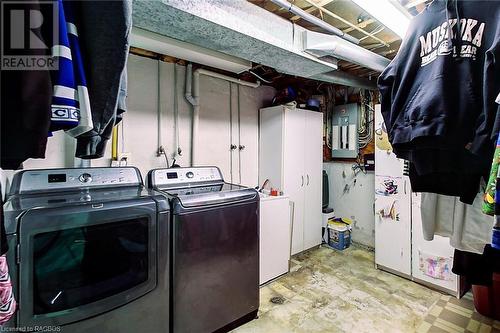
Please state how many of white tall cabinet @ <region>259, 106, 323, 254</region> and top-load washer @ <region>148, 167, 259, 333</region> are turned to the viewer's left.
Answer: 0

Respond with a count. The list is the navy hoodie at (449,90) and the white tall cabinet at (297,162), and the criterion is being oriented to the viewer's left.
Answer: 0

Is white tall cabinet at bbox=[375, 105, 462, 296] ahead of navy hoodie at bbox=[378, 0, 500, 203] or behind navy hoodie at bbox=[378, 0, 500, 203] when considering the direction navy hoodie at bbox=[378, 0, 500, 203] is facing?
behind

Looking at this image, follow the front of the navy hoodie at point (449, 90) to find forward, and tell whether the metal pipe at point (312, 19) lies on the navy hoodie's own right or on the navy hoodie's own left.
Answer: on the navy hoodie's own right

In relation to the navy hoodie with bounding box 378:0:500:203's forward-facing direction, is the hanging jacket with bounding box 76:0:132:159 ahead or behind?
ahead

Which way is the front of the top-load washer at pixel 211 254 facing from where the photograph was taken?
facing the viewer and to the right of the viewer

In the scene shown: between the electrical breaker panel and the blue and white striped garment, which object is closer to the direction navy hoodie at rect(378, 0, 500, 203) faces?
the blue and white striped garment

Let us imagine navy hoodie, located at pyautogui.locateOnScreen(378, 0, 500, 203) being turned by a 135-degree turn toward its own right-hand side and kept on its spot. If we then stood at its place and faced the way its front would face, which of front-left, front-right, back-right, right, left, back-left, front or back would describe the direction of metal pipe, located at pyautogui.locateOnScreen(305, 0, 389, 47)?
front

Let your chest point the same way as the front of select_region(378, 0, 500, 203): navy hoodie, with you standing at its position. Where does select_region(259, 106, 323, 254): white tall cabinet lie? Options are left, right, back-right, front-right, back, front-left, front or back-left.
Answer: back-right

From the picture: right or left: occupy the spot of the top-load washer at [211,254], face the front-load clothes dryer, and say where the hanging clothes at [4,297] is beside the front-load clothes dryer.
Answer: left

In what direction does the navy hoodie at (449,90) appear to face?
toward the camera

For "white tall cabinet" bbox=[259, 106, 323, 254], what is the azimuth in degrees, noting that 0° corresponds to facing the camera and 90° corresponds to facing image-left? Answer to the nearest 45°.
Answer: approximately 315°
